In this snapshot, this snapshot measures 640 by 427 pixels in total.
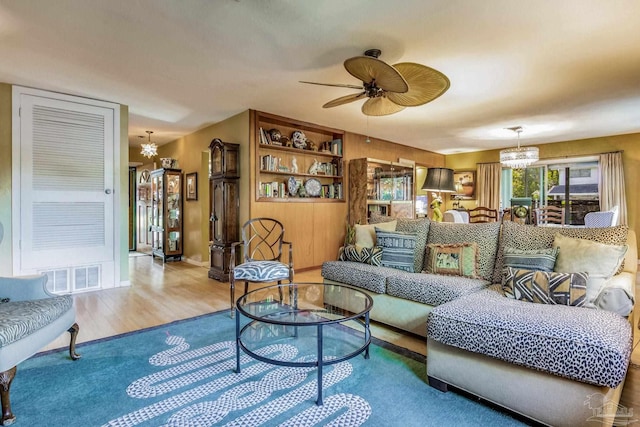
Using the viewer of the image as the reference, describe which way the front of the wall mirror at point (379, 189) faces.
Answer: facing the viewer and to the right of the viewer

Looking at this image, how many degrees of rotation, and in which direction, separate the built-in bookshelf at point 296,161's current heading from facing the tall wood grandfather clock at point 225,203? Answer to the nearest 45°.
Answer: approximately 90° to its right

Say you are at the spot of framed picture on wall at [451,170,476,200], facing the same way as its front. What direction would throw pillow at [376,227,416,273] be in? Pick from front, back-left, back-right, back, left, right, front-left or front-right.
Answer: front

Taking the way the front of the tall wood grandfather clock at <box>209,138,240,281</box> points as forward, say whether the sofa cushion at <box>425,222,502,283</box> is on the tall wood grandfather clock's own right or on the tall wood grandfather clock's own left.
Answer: on the tall wood grandfather clock's own left

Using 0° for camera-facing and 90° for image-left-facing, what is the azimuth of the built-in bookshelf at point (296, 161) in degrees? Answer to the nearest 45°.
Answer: approximately 315°

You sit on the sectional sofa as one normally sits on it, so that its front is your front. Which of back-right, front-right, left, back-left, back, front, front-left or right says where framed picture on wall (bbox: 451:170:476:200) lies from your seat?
back-right

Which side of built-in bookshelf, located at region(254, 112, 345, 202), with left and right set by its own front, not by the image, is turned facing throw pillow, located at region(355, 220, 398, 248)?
front

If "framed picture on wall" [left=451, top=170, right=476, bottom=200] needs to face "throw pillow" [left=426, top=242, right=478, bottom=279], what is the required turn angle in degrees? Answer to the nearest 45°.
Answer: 0° — it already faces it

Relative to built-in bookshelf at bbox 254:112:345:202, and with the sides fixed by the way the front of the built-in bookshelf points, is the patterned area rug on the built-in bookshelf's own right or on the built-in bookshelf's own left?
on the built-in bookshelf's own right

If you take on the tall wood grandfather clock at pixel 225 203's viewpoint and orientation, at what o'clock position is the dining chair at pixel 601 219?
The dining chair is roughly at 8 o'clock from the tall wood grandfather clock.

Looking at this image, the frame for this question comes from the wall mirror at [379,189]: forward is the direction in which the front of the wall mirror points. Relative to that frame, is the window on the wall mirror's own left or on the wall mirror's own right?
on the wall mirror's own left

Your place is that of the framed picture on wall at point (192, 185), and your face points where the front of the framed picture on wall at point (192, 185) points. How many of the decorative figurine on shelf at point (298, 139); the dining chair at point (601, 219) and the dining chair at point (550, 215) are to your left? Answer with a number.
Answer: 3

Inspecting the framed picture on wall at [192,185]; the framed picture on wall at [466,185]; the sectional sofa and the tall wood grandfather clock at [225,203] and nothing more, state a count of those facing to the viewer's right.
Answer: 0

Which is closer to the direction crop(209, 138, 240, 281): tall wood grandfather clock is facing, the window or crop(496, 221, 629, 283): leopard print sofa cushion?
the leopard print sofa cushion

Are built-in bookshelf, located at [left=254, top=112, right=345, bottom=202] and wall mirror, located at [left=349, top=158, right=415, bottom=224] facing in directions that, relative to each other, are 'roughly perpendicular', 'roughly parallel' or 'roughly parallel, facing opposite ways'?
roughly parallel

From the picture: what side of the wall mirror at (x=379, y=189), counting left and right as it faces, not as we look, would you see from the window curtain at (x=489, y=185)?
left

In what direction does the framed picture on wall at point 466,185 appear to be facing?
toward the camera
